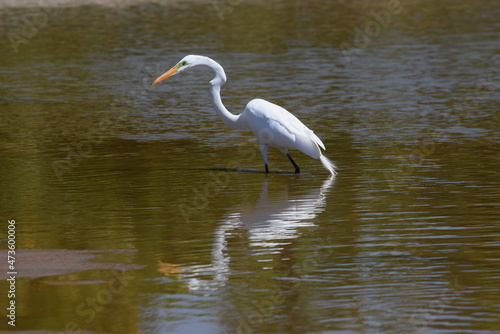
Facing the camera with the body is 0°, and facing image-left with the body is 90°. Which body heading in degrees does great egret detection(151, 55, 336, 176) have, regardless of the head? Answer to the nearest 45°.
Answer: approximately 90°
